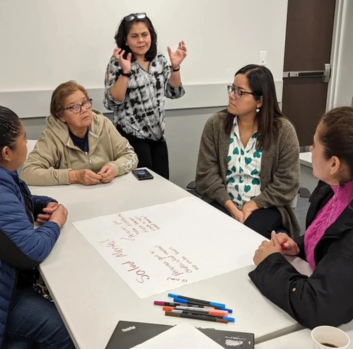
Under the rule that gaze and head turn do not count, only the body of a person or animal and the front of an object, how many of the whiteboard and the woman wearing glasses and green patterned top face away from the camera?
0

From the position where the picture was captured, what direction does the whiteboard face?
facing the viewer

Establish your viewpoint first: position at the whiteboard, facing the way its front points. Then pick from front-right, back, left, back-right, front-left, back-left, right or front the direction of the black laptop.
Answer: front

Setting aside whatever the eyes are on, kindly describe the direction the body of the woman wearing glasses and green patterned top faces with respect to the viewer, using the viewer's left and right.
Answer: facing the viewer and to the left of the viewer

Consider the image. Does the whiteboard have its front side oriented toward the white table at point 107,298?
yes

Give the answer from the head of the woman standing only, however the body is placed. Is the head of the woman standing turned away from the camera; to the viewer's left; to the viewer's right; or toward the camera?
toward the camera

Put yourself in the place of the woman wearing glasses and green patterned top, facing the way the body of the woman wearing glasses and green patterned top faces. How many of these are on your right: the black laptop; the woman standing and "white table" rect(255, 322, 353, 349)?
1

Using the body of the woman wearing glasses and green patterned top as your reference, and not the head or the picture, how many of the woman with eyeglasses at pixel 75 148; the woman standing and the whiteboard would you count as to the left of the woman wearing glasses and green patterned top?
0

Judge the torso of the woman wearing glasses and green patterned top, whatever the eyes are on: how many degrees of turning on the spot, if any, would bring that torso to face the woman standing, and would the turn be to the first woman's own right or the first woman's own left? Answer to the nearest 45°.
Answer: approximately 90° to the first woman's own right

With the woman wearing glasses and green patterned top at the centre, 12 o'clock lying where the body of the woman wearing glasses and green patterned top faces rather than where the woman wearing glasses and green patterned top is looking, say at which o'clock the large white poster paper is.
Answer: The large white poster paper is roughly at 1 o'clock from the woman wearing glasses and green patterned top.

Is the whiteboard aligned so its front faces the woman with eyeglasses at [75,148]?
yes

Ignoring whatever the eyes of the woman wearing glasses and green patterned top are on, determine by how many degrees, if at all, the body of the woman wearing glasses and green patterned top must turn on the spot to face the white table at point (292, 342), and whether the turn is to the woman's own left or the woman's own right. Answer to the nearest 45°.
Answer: approximately 45° to the woman's own left

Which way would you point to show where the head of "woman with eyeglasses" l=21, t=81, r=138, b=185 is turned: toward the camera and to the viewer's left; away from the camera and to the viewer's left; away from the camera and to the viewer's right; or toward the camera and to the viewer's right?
toward the camera and to the viewer's right

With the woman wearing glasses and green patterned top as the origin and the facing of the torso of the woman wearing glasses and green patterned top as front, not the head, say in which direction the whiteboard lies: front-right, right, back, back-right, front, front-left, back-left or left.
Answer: right

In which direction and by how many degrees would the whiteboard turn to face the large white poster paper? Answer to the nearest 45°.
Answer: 0° — it already faces it
